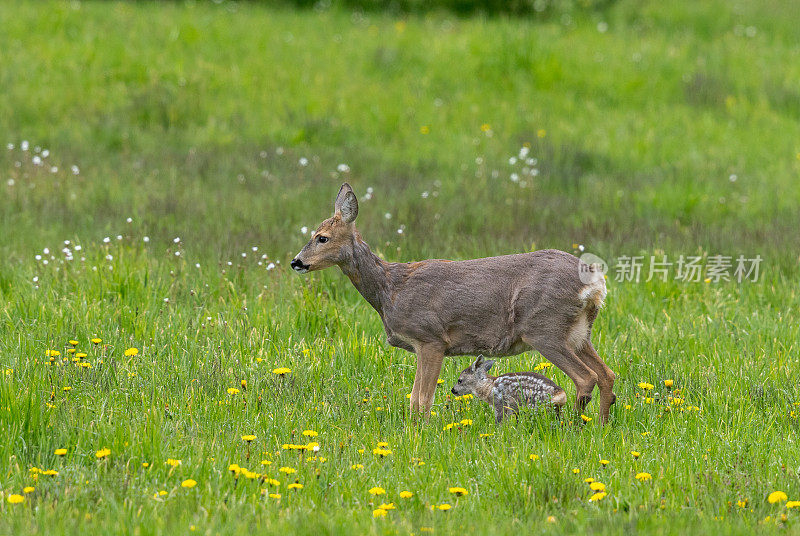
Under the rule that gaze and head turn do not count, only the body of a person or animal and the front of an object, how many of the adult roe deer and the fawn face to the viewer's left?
2

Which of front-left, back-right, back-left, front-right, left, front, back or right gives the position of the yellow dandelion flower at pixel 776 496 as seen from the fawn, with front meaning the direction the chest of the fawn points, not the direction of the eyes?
back-left

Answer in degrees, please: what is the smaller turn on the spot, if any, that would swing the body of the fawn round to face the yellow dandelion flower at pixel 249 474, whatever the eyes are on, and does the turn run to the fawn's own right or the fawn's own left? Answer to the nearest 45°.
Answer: approximately 45° to the fawn's own left

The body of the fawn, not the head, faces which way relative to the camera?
to the viewer's left

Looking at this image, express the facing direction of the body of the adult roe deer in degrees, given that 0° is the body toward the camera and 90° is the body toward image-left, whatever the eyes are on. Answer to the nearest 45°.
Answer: approximately 90°
